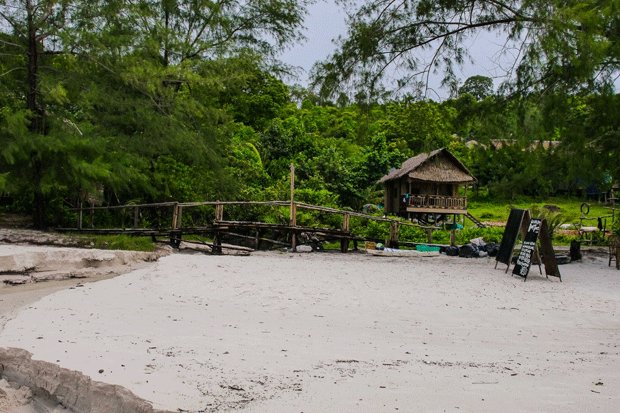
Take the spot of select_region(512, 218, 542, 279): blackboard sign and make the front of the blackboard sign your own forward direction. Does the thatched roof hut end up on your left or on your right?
on your right

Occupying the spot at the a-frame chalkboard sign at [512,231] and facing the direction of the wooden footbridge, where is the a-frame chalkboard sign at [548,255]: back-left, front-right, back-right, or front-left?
back-left

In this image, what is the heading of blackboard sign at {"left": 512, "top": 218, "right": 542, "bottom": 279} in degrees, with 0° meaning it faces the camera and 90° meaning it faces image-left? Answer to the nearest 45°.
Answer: approximately 45°

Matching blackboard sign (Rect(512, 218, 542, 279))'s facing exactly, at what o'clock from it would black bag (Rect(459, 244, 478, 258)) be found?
The black bag is roughly at 4 o'clock from the blackboard sign.

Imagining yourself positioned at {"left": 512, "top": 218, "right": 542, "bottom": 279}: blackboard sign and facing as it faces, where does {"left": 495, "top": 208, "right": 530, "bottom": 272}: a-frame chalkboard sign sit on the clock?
a-frame chalkboard sign is roughly at 4 o'clock from blackboard sign.

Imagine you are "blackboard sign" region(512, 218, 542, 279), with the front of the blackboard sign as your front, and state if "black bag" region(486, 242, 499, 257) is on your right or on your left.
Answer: on your right
